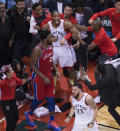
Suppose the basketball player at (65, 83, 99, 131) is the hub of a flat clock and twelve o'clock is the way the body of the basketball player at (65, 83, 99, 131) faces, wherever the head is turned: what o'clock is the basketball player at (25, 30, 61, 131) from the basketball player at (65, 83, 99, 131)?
the basketball player at (25, 30, 61, 131) is roughly at 3 o'clock from the basketball player at (65, 83, 99, 131).

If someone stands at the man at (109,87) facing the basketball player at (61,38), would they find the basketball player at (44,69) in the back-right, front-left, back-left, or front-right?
front-left

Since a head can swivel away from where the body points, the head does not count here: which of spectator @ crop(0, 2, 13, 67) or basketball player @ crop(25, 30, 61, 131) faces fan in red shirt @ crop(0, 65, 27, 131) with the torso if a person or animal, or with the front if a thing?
the spectator

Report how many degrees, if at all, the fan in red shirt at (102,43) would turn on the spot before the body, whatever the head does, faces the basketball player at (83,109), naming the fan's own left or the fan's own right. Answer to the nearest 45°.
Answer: approximately 90° to the fan's own left

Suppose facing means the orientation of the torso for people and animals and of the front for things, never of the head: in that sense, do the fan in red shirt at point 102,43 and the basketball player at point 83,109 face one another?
no

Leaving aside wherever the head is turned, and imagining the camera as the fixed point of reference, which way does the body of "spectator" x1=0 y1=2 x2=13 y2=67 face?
toward the camera

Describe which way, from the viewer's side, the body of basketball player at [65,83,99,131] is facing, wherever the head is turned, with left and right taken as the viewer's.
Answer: facing the viewer and to the left of the viewer

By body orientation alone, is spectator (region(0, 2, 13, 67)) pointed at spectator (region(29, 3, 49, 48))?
no

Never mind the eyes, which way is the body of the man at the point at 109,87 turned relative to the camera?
to the viewer's left

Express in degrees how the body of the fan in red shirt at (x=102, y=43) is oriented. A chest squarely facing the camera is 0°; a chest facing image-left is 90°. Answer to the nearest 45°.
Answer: approximately 90°

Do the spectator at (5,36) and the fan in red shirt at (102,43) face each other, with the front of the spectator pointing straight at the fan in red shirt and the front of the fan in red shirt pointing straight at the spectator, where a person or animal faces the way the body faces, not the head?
no

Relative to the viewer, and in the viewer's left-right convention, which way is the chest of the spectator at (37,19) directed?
facing the viewer and to the right of the viewer
